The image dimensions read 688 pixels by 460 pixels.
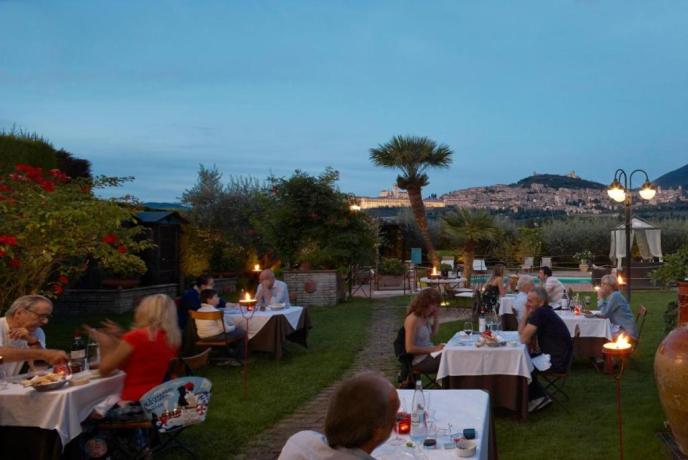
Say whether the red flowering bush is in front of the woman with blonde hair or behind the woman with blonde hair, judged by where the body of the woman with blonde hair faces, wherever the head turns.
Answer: in front

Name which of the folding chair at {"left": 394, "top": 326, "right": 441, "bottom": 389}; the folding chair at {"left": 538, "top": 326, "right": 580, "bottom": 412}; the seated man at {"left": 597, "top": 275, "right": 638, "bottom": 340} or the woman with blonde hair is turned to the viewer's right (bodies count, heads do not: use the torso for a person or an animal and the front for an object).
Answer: the folding chair at {"left": 394, "top": 326, "right": 441, "bottom": 389}

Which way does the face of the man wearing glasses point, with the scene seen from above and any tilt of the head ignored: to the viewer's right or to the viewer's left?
to the viewer's right

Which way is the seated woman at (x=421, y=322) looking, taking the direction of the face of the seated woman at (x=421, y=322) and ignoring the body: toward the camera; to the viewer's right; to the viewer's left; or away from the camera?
to the viewer's right

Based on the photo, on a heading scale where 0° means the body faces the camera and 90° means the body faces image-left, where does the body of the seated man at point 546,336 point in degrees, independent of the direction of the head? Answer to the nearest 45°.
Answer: approximately 90°

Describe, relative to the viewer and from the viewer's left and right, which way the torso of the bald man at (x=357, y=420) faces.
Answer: facing away from the viewer and to the right of the viewer

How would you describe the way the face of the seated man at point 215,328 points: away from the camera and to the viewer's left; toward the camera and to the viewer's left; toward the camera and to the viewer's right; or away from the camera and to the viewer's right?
away from the camera and to the viewer's right

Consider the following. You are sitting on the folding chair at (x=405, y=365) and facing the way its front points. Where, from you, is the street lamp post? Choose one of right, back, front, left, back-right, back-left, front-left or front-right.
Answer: front-left

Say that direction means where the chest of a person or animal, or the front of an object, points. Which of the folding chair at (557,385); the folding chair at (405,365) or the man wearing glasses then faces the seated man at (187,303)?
the folding chair at (557,385)

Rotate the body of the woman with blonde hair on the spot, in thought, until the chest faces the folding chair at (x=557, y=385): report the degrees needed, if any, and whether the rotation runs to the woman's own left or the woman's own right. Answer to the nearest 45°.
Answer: approximately 135° to the woman's own right

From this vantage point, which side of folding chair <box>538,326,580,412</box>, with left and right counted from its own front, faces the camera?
left

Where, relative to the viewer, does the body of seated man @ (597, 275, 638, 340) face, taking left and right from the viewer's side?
facing to the left of the viewer

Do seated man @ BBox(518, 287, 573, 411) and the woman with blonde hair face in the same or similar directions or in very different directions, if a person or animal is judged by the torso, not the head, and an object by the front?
same or similar directions

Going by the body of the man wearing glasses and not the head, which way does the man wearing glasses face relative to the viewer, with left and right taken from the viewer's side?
facing the viewer and to the right of the viewer

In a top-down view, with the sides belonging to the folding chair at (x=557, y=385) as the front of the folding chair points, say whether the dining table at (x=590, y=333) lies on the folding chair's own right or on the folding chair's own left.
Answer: on the folding chair's own right

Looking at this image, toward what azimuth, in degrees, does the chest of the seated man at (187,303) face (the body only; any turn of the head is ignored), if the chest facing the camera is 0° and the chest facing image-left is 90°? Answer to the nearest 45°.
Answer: approximately 270°

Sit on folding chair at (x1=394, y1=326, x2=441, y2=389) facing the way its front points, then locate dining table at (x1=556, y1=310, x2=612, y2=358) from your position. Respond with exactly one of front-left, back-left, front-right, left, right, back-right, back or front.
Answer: front-left

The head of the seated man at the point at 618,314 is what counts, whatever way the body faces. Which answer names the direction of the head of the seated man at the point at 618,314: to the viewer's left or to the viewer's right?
to the viewer's left
